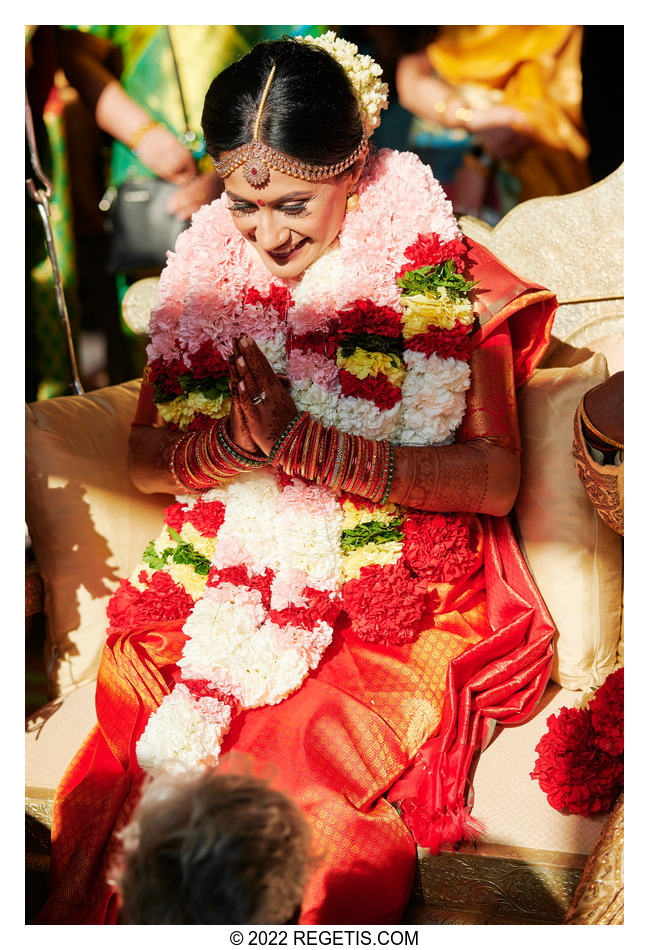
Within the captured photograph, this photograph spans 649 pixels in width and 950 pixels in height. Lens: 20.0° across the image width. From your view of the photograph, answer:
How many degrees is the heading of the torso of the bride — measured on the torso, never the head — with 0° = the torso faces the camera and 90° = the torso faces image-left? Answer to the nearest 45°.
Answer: approximately 45°

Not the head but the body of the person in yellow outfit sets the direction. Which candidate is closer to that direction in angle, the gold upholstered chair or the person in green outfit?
the gold upholstered chair

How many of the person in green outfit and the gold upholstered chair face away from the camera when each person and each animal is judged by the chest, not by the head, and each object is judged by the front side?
0

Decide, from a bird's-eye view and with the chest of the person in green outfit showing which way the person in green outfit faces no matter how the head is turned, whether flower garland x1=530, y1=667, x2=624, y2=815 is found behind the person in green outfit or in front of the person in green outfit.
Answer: in front

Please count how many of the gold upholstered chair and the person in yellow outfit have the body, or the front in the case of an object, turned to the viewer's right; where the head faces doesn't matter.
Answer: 0

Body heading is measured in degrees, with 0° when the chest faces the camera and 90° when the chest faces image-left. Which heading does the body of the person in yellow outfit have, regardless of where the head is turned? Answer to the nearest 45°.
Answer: approximately 0°

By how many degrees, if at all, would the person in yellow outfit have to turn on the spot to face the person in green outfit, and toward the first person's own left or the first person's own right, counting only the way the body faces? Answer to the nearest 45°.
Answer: approximately 45° to the first person's own right
